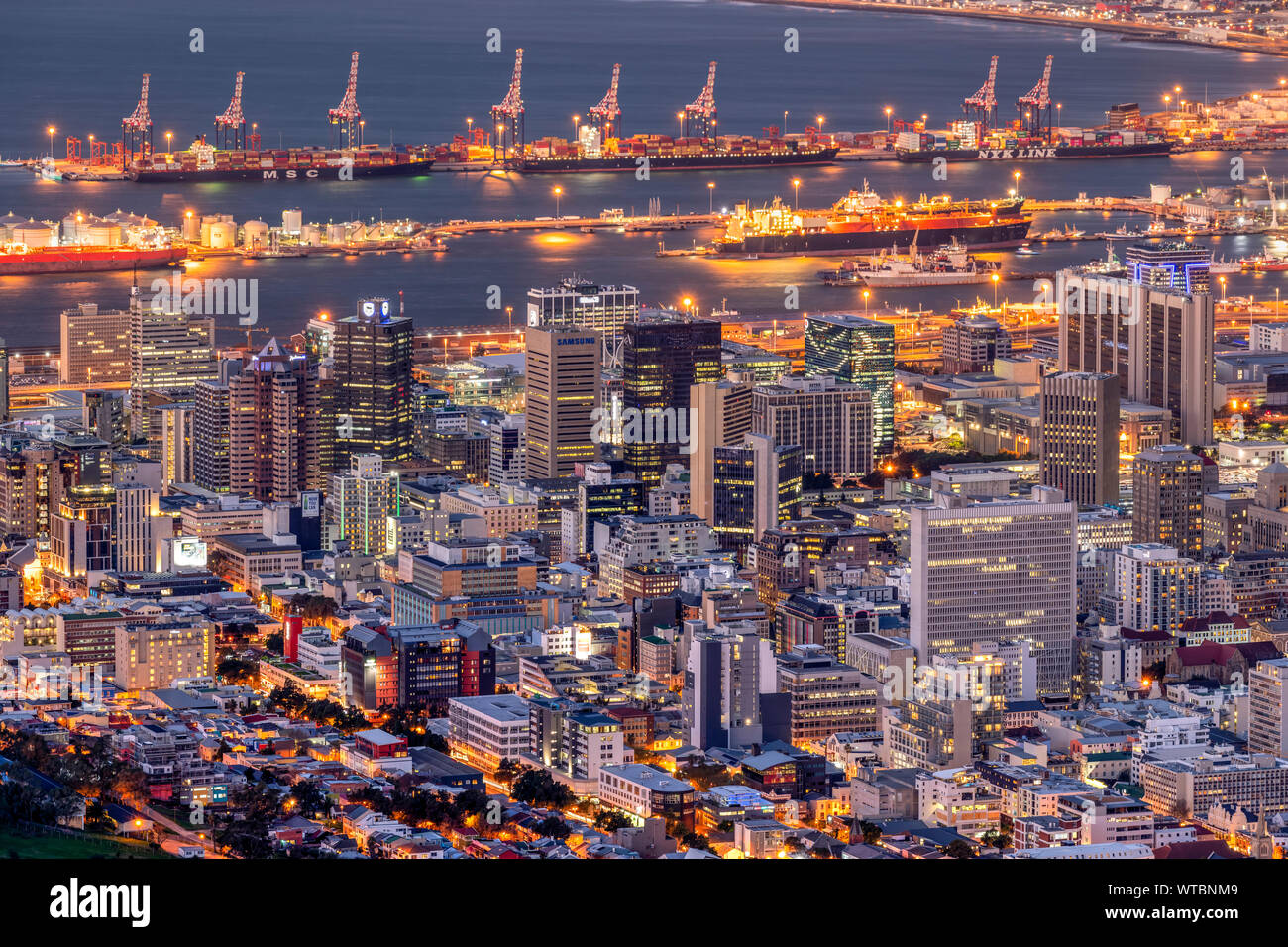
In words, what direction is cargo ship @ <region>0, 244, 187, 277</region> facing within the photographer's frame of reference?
facing to the right of the viewer

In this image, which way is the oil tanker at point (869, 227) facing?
to the viewer's right

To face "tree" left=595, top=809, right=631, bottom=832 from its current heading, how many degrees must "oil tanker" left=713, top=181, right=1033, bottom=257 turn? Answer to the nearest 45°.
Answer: approximately 90° to its right

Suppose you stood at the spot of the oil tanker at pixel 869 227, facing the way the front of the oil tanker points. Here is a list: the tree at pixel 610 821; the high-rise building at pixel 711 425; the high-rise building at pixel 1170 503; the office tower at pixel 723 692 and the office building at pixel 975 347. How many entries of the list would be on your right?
5

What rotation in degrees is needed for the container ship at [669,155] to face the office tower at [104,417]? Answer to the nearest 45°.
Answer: approximately 90° to its right

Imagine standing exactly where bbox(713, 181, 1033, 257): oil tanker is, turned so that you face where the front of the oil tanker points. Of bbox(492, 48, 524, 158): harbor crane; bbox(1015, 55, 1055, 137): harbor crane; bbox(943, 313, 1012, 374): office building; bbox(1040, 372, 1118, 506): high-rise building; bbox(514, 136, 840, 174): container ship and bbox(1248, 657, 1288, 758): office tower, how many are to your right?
3

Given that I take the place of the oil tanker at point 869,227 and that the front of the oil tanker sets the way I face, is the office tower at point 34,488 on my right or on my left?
on my right

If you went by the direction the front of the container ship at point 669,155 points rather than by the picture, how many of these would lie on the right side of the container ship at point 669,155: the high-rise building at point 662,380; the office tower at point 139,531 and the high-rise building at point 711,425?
3

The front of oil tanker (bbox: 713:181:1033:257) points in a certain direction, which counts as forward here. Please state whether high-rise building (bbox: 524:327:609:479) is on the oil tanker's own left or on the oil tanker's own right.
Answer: on the oil tanker's own right

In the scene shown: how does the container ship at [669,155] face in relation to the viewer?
to the viewer's right

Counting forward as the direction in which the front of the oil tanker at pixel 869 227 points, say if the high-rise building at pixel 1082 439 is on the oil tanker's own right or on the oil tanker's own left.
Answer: on the oil tanker's own right

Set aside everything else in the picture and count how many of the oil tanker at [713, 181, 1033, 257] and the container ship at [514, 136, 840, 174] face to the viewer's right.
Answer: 2

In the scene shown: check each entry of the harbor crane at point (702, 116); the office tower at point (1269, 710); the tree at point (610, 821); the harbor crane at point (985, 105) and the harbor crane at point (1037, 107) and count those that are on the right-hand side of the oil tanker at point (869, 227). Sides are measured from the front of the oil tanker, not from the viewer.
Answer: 2

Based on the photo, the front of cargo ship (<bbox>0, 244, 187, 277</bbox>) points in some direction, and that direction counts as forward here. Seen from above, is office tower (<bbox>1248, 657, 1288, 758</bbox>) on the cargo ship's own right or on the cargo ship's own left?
on the cargo ship's own right
